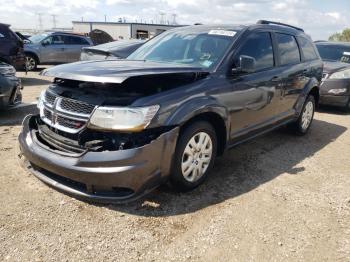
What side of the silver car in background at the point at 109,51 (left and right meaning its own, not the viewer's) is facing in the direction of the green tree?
back

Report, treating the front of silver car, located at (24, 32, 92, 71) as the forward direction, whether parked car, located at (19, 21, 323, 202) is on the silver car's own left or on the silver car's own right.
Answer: on the silver car's own left

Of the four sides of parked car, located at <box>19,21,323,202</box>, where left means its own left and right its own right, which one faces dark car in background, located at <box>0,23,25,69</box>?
right

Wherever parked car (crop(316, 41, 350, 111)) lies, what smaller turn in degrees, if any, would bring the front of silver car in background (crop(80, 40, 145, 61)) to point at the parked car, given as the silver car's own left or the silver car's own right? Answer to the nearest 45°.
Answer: approximately 135° to the silver car's own left

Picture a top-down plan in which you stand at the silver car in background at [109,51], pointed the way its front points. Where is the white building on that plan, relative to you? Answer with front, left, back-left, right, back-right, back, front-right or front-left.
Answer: back-right

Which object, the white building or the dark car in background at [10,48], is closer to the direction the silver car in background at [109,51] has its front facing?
the dark car in background
